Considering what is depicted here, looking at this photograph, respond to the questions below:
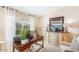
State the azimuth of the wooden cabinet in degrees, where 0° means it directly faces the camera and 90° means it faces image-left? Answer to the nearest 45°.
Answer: approximately 45°

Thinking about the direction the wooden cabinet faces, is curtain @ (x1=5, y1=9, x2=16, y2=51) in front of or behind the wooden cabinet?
in front
